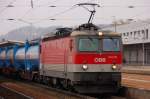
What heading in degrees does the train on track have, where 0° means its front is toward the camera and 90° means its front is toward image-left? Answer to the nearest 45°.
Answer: approximately 315°
